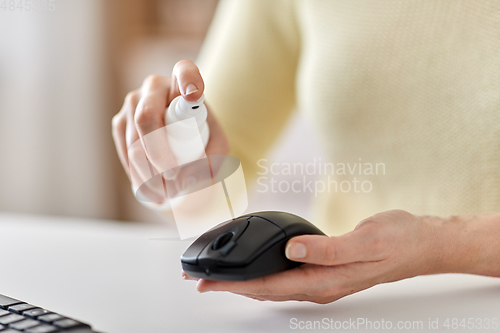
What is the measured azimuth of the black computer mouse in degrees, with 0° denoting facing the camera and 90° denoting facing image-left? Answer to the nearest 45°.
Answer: approximately 45°
